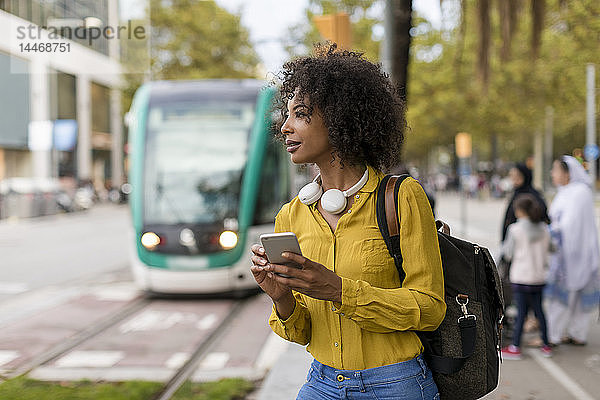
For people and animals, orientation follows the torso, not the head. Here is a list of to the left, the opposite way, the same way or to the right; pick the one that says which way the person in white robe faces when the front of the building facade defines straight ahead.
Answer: the opposite way

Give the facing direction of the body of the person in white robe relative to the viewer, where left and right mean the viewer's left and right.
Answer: facing to the left of the viewer

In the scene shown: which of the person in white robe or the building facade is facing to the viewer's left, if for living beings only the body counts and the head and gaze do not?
the person in white robe

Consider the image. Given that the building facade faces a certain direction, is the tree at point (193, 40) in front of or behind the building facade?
in front

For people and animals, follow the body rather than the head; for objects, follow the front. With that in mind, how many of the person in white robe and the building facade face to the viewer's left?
1

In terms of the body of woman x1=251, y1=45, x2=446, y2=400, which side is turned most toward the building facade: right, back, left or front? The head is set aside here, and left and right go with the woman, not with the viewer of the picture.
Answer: right

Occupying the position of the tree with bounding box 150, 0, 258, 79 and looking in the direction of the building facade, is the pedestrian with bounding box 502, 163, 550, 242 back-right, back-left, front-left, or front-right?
front-left

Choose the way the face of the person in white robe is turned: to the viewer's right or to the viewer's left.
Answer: to the viewer's left

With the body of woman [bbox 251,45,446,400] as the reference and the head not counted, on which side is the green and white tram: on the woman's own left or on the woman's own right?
on the woman's own right

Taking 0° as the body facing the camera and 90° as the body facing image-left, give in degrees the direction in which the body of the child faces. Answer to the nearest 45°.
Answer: approximately 135°
